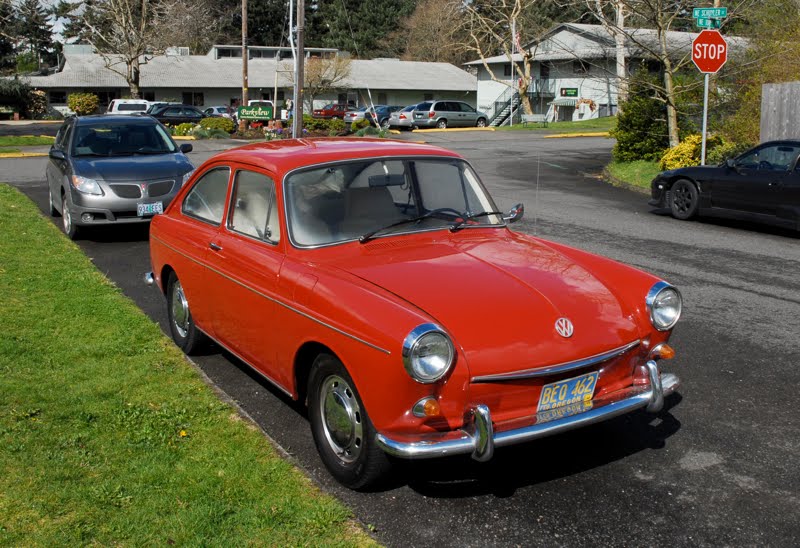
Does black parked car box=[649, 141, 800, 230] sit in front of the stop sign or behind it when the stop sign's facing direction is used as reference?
in front

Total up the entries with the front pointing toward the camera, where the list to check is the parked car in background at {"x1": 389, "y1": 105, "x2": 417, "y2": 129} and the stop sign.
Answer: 1

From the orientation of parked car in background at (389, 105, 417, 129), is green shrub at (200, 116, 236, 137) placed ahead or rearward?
rearward

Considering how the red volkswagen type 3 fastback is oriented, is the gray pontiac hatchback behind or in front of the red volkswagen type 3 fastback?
behind

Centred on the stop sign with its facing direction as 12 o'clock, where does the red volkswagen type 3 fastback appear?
The red volkswagen type 3 fastback is roughly at 12 o'clock from the stop sign.

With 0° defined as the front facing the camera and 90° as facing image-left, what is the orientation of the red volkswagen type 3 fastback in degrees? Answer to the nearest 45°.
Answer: approximately 315°

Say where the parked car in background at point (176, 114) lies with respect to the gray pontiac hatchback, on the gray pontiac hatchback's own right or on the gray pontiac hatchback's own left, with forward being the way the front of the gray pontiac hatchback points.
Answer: on the gray pontiac hatchback's own left

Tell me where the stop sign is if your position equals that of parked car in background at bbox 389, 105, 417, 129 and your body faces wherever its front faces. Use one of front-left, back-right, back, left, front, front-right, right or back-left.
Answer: back-right

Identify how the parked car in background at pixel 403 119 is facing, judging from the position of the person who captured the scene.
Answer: facing away from the viewer and to the right of the viewer
